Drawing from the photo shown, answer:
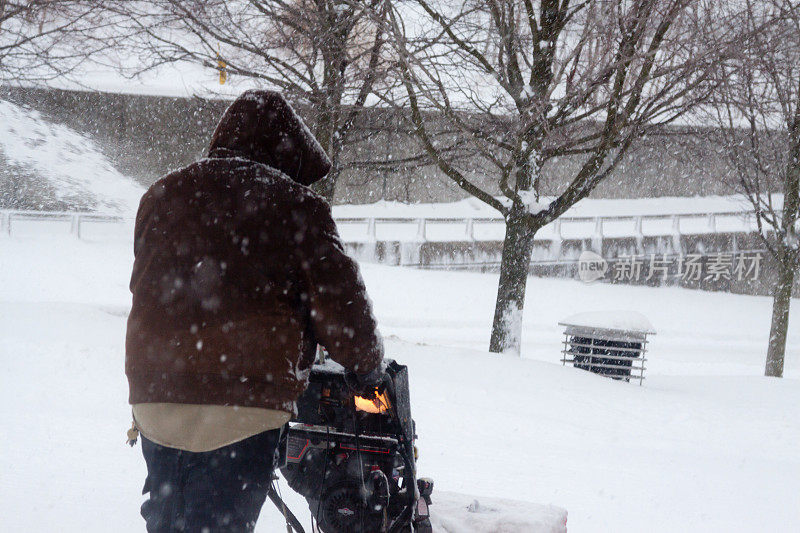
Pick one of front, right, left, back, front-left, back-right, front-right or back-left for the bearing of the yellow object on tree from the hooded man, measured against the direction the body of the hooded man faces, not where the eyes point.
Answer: front-left

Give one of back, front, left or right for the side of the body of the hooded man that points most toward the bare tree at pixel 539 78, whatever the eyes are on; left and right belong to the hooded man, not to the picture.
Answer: front

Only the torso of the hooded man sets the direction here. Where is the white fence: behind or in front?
in front

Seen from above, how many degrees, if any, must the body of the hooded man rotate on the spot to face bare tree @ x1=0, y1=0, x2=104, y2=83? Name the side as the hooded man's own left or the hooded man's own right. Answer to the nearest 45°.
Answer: approximately 45° to the hooded man's own left

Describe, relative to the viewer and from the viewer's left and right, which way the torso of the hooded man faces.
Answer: facing away from the viewer and to the right of the viewer

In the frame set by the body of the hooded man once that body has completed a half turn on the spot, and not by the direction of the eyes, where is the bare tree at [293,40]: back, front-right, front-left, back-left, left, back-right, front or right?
back-right

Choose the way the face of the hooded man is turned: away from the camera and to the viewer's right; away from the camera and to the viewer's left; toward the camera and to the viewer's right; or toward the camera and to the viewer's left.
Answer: away from the camera and to the viewer's right
